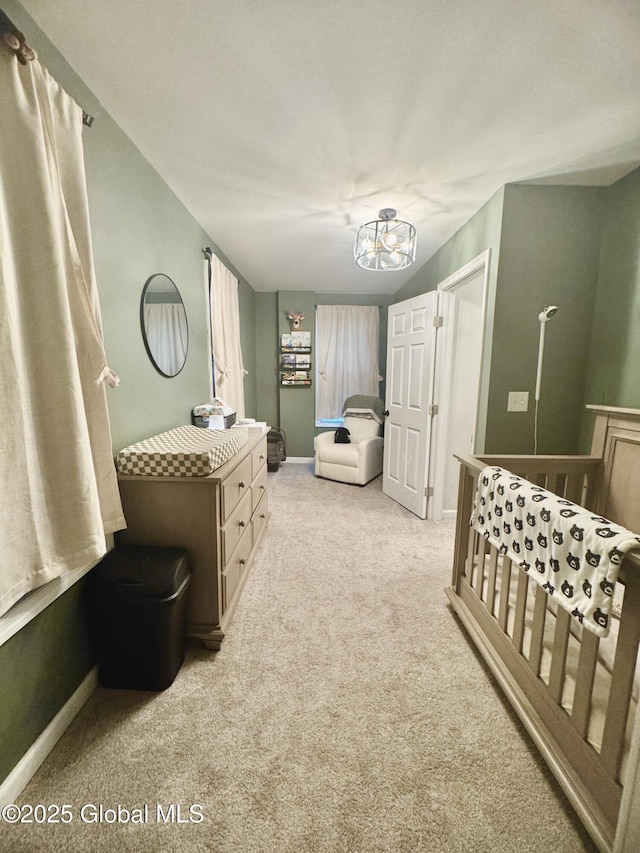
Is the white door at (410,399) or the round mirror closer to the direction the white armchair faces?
the round mirror
